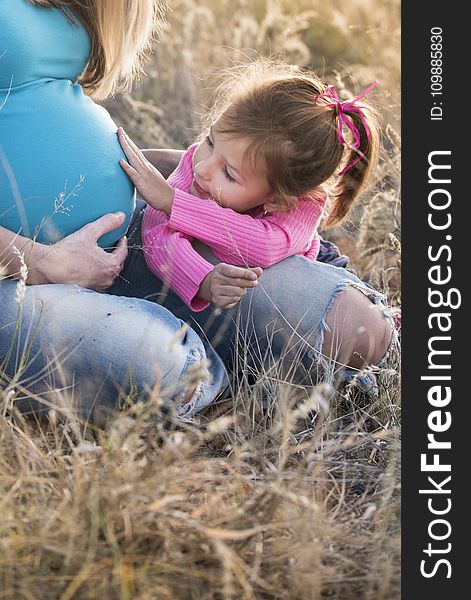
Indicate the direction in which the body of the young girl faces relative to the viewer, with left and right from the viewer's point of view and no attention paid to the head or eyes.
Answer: facing the viewer and to the left of the viewer

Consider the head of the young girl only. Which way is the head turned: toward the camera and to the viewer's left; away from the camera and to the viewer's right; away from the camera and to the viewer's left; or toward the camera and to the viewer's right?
toward the camera and to the viewer's left
